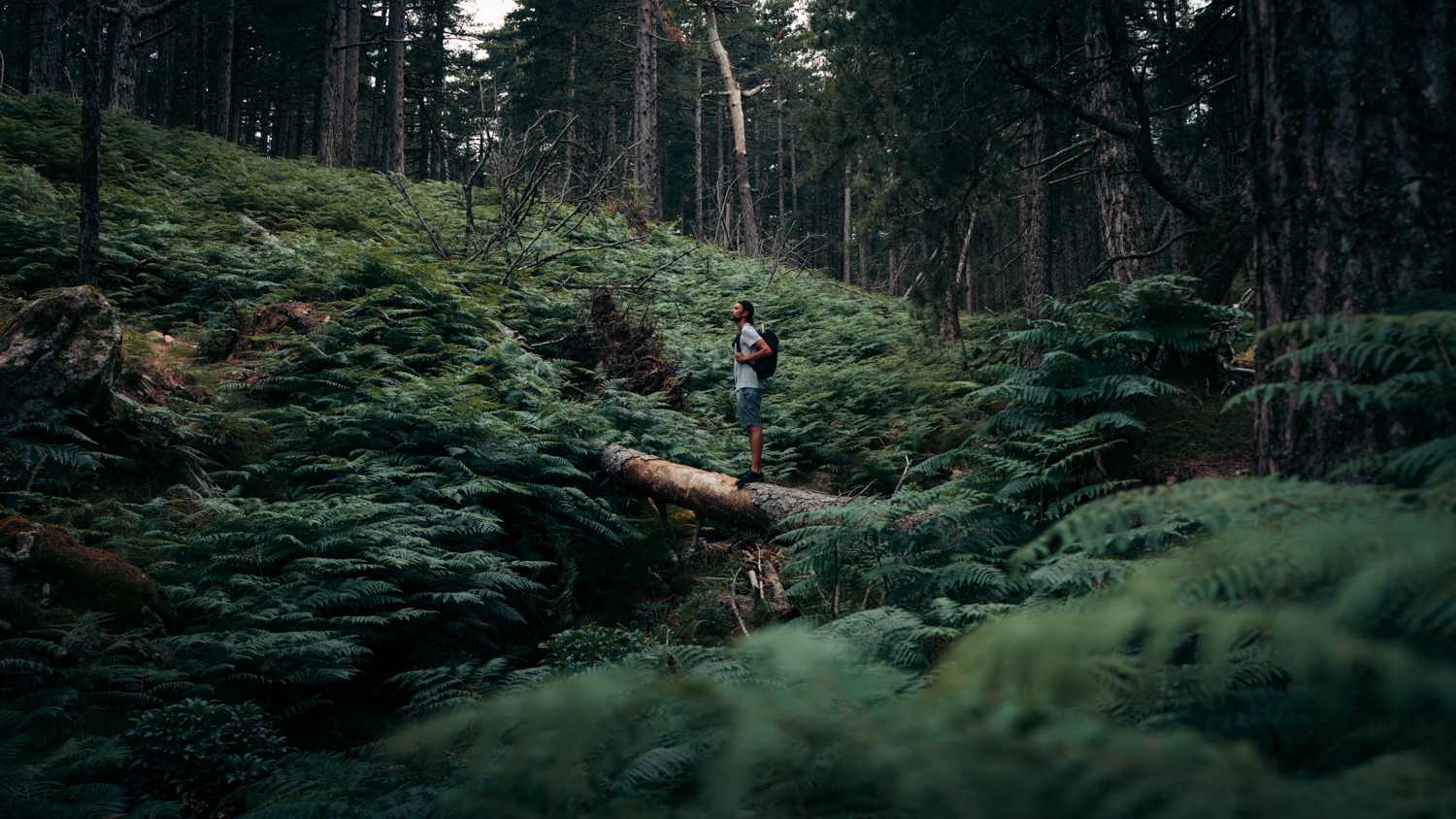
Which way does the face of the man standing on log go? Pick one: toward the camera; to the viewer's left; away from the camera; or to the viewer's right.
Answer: to the viewer's left

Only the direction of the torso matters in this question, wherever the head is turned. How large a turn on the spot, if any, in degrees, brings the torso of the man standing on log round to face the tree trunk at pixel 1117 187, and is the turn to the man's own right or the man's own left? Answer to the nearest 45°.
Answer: approximately 135° to the man's own right

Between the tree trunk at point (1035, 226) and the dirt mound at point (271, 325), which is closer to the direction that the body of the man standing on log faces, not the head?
the dirt mound

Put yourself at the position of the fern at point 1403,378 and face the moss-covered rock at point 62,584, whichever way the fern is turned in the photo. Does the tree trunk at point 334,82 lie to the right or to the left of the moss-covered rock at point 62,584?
right

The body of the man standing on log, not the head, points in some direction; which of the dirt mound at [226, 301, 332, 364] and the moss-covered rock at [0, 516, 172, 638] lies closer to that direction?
the dirt mound

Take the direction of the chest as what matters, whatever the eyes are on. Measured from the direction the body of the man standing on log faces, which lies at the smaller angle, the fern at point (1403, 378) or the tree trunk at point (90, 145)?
the tree trunk

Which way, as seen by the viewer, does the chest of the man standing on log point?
to the viewer's left

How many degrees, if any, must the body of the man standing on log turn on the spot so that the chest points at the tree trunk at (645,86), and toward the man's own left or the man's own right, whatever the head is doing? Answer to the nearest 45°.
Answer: approximately 90° to the man's own right

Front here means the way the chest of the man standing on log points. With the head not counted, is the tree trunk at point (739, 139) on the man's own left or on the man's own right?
on the man's own right
